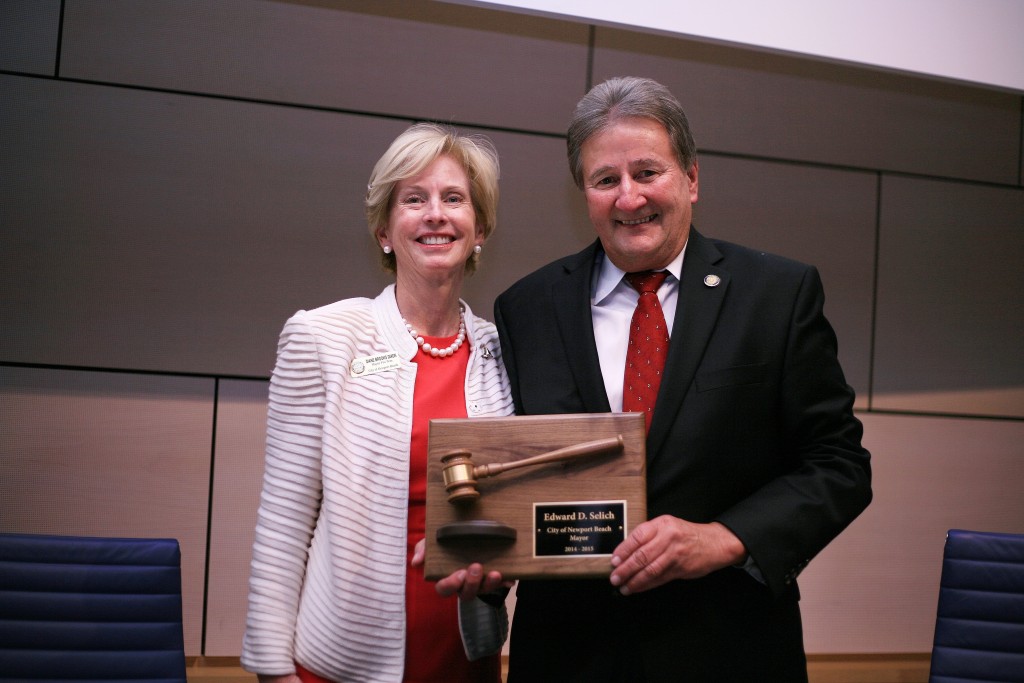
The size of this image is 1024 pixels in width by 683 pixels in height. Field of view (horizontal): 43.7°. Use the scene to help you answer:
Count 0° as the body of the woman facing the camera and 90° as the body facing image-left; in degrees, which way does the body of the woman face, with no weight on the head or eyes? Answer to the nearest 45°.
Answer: approximately 315°

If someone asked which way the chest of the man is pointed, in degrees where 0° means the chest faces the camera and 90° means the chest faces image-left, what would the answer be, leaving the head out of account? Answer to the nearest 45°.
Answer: approximately 0°
